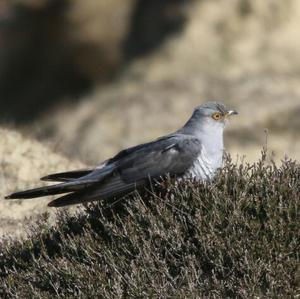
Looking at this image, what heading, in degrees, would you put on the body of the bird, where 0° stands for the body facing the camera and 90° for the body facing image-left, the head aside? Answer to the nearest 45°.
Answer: approximately 270°
